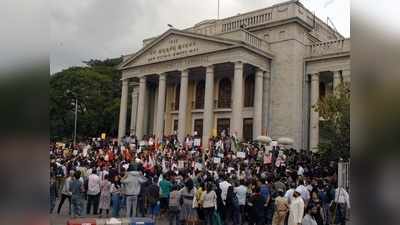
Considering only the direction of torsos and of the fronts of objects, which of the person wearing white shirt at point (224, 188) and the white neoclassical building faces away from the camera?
the person wearing white shirt

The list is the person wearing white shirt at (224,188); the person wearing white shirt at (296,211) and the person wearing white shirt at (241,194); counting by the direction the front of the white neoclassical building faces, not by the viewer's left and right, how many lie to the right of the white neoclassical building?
0

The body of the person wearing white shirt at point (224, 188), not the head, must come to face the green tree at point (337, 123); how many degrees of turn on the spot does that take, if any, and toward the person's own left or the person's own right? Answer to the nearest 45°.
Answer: approximately 45° to the person's own right

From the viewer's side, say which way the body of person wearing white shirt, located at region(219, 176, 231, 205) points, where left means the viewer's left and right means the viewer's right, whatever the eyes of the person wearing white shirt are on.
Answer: facing away from the viewer

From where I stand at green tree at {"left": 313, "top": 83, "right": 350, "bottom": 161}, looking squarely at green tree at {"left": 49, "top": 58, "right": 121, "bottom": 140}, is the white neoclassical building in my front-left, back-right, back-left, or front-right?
front-right

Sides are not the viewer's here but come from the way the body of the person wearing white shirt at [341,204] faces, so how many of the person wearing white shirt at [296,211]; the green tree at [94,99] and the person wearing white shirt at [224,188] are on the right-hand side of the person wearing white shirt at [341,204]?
0

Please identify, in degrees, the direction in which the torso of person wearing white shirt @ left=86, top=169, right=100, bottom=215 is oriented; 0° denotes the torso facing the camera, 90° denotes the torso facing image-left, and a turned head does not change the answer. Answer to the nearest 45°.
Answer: approximately 180°

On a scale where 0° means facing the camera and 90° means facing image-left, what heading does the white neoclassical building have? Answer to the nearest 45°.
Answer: approximately 45°

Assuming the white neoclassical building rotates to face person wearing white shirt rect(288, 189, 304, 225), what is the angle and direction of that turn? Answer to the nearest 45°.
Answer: approximately 45° to its left

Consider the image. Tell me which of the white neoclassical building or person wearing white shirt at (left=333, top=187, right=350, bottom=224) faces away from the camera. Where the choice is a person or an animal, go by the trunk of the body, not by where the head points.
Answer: the person wearing white shirt

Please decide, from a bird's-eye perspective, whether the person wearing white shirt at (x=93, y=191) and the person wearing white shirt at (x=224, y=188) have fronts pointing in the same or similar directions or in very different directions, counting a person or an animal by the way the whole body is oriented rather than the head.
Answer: same or similar directions

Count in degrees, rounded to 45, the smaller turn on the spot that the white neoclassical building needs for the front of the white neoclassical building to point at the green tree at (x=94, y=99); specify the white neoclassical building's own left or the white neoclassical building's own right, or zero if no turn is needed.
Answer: approximately 45° to the white neoclassical building's own right
